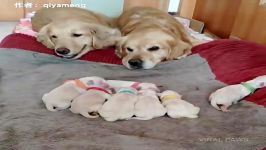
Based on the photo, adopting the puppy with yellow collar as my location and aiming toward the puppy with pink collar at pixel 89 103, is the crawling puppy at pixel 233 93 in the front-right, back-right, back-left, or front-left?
back-right

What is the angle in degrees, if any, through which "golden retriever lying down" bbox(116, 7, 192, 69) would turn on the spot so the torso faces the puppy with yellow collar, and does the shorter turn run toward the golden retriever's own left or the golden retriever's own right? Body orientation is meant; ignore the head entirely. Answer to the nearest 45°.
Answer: approximately 45° to the golden retriever's own left

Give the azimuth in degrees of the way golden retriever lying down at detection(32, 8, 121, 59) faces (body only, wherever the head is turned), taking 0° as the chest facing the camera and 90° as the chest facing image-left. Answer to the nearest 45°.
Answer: approximately 45°

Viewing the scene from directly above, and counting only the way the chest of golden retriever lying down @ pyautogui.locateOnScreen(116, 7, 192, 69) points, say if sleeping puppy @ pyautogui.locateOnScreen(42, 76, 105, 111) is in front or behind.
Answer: in front

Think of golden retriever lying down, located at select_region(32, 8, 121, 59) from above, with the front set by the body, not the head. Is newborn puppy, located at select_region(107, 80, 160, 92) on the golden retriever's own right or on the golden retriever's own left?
on the golden retriever's own left

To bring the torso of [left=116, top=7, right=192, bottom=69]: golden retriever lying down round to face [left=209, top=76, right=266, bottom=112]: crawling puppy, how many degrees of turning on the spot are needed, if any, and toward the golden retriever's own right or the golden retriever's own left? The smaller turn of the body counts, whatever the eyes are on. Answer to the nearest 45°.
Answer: approximately 90° to the golden retriever's own left

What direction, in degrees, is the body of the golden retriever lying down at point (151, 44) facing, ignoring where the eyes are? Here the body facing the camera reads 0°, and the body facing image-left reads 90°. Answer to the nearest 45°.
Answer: approximately 45°

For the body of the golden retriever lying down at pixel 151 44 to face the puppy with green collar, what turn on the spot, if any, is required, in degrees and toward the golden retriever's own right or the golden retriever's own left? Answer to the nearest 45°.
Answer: approximately 45° to the golden retriever's own left

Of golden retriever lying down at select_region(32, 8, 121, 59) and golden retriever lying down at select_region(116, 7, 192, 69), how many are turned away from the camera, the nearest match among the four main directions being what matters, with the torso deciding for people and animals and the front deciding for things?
0
